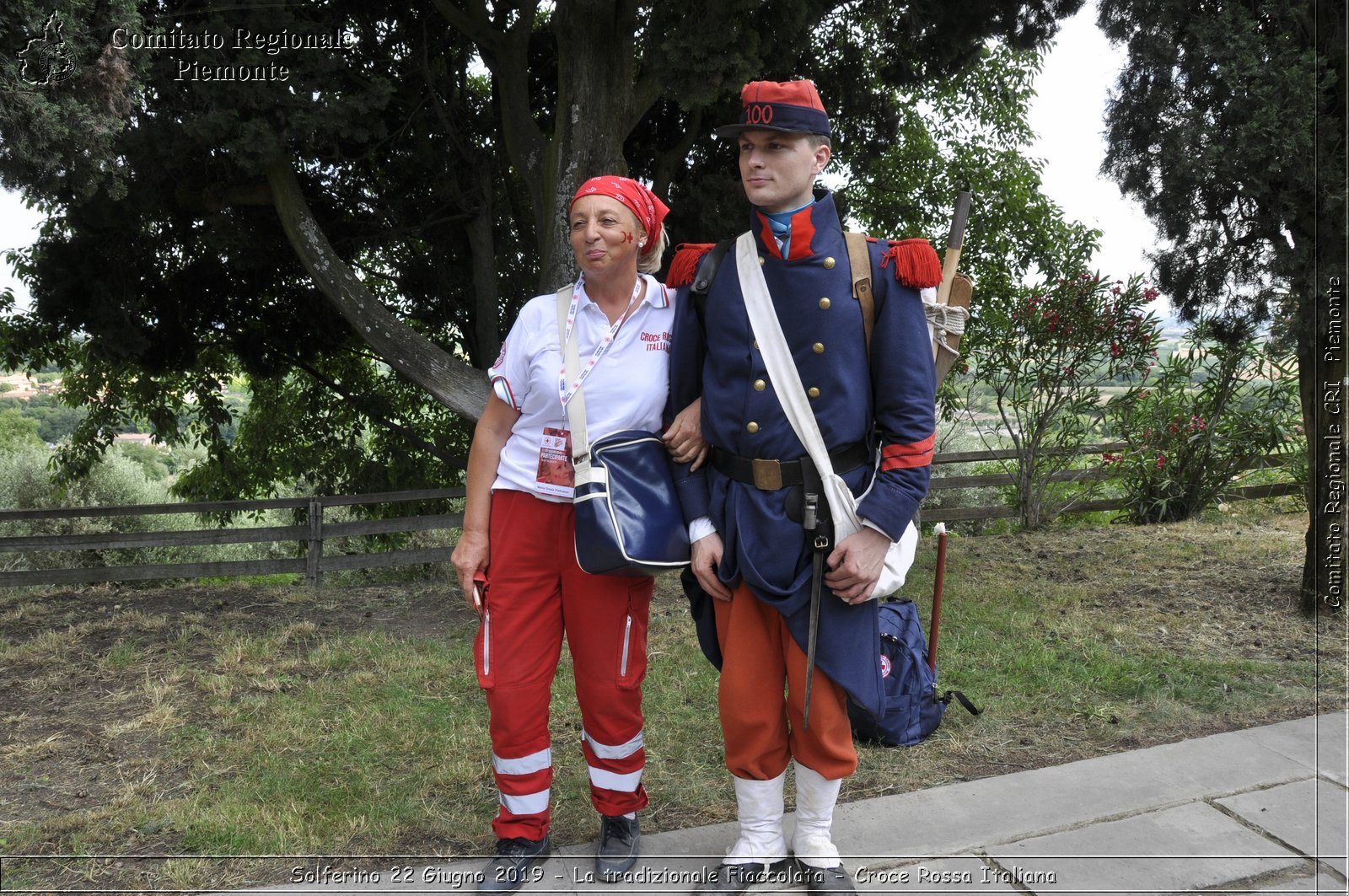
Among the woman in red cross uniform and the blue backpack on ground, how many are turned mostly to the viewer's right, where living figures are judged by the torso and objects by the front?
0

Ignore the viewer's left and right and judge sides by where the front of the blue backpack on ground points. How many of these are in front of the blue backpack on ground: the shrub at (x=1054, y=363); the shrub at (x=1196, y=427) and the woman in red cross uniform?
1

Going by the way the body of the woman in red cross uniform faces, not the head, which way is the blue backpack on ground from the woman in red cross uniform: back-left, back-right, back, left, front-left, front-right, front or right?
back-left

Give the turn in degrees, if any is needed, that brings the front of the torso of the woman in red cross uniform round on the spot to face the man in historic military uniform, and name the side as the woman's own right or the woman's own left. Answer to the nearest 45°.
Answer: approximately 45° to the woman's own left

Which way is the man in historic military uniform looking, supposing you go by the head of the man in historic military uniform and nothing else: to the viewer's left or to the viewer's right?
to the viewer's left

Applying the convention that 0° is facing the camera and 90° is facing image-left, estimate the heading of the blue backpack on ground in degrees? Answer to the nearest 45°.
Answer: approximately 45°

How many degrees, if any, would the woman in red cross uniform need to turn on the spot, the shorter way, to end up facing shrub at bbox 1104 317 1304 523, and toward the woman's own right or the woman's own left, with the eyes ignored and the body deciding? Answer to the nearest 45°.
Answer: approximately 135° to the woman's own left

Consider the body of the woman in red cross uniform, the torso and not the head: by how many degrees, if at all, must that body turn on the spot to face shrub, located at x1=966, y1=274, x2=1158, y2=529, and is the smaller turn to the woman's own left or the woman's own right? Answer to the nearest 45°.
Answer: approximately 135° to the woman's own left

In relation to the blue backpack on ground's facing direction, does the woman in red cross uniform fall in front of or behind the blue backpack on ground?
in front
